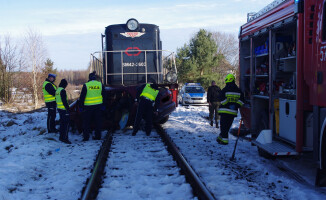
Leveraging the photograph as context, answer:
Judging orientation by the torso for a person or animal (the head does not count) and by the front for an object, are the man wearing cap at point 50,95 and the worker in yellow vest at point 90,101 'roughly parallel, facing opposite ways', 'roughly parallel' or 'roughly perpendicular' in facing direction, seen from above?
roughly perpendicular

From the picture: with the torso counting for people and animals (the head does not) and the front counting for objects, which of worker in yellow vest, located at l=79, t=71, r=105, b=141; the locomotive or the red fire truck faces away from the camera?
the worker in yellow vest

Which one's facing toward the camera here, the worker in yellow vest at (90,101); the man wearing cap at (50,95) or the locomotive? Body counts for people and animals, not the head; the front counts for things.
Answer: the locomotive

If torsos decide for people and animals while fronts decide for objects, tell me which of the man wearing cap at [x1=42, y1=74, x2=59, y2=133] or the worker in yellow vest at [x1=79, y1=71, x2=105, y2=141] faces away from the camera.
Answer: the worker in yellow vest

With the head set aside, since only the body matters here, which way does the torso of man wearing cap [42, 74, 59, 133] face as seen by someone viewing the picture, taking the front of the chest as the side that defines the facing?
to the viewer's right

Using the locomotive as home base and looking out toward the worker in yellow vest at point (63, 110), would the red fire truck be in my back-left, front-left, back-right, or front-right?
front-left

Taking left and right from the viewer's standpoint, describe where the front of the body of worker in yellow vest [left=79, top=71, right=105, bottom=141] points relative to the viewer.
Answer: facing away from the viewer

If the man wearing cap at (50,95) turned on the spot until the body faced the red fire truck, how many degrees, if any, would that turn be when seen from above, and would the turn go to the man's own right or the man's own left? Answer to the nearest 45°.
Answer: approximately 45° to the man's own right

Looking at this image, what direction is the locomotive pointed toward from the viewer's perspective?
toward the camera

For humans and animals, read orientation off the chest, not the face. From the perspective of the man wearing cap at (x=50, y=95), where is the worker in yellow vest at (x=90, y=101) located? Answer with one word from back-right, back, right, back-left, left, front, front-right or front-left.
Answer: front-right

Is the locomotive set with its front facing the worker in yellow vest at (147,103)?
yes

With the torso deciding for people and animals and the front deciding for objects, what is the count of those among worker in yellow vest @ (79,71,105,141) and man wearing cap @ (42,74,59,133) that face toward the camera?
0
